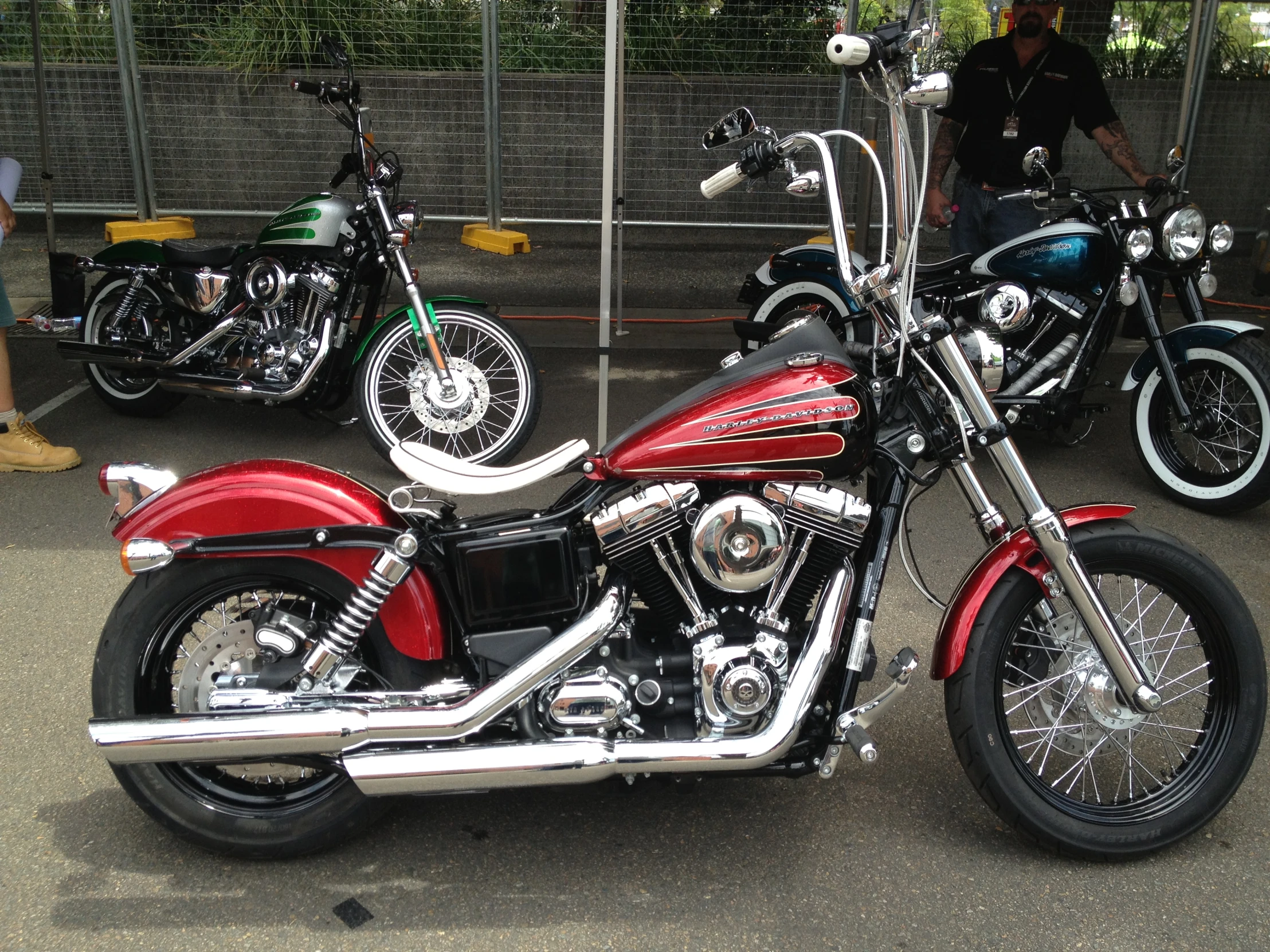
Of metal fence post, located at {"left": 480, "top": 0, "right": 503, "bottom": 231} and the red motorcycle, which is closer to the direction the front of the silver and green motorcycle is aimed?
the red motorcycle

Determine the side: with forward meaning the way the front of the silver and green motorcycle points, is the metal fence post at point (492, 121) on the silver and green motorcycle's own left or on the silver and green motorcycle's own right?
on the silver and green motorcycle's own left

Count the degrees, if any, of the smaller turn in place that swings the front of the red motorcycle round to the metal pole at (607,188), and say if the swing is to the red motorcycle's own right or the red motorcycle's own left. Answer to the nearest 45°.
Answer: approximately 90° to the red motorcycle's own left

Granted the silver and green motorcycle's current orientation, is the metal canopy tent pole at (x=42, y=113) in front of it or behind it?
behind

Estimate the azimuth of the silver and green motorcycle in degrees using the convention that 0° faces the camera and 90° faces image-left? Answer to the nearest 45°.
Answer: approximately 315°

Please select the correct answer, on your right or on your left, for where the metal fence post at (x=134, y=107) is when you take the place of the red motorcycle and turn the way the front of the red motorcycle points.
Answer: on your left

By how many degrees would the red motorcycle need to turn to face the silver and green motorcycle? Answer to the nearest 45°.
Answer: approximately 135° to its left

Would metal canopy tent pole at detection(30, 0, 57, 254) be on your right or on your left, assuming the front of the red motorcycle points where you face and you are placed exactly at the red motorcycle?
on your left

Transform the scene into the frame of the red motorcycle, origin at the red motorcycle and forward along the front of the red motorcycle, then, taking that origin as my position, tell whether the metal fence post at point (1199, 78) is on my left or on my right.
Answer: on my left

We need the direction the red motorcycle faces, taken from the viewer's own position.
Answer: facing to the right of the viewer
